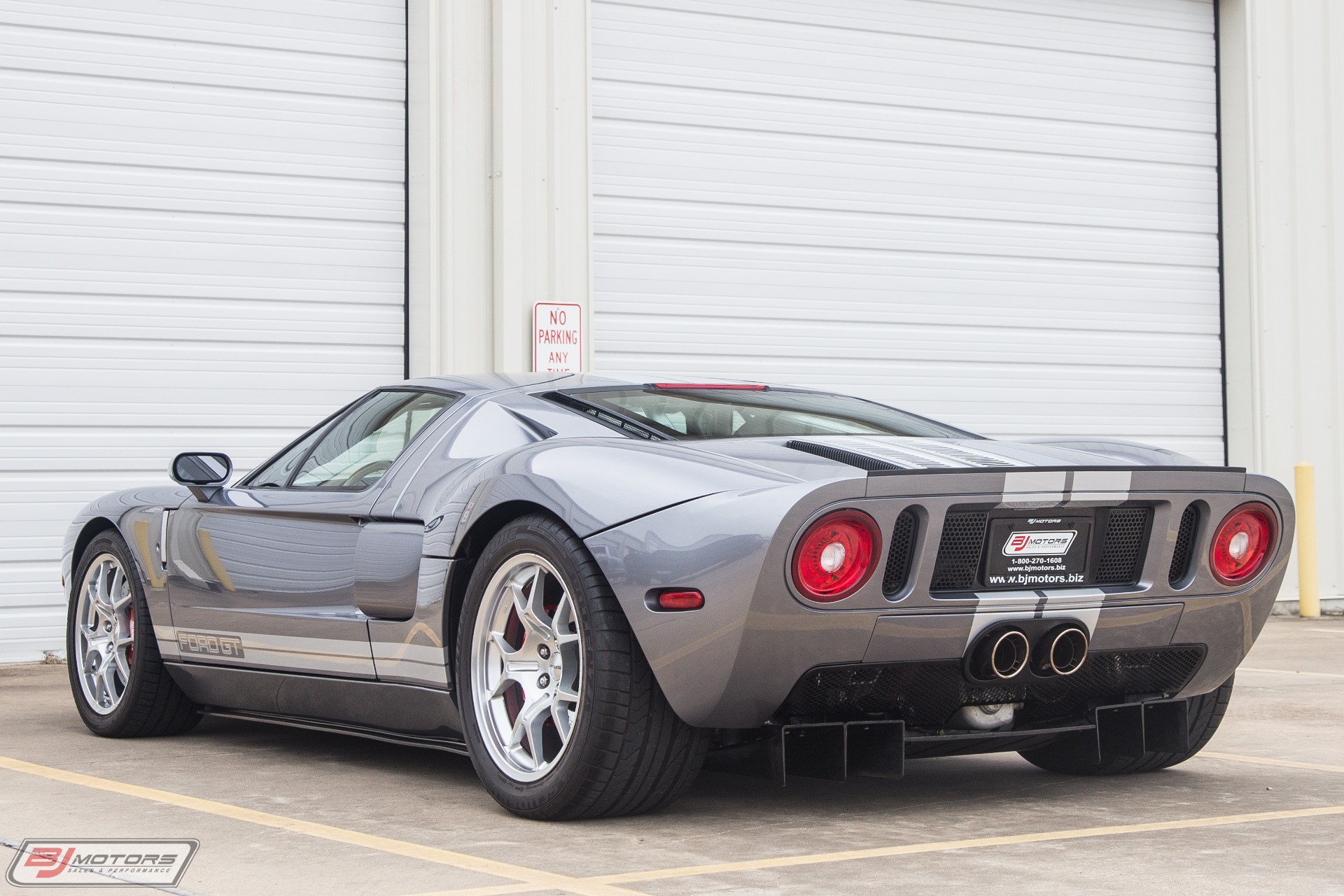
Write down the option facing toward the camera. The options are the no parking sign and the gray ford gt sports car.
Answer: the no parking sign

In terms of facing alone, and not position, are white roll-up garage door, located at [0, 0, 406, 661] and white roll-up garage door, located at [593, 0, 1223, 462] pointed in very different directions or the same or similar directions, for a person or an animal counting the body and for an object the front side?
same or similar directions

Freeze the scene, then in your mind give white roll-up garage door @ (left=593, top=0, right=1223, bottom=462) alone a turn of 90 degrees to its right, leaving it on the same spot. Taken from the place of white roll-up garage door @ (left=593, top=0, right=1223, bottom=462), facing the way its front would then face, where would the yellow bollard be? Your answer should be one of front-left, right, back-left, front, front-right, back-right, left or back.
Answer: back

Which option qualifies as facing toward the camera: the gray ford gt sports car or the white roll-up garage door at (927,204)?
the white roll-up garage door

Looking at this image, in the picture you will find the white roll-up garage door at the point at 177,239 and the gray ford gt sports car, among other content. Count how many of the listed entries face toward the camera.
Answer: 1

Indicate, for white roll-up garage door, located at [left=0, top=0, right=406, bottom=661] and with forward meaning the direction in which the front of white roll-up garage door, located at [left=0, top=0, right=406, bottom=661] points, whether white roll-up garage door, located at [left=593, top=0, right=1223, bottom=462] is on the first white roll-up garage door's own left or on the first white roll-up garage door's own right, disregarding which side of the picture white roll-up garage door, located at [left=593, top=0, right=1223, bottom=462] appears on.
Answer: on the first white roll-up garage door's own left

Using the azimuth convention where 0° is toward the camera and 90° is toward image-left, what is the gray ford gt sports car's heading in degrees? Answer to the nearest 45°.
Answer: approximately 135°

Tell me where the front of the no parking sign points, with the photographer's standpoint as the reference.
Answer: facing the viewer

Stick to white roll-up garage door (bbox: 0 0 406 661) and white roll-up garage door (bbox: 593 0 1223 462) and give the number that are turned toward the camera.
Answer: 2

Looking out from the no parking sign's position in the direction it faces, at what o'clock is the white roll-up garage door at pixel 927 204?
The white roll-up garage door is roughly at 8 o'clock from the no parking sign.

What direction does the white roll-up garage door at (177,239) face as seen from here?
toward the camera

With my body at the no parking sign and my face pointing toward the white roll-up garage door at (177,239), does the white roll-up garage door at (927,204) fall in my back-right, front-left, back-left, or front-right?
back-right

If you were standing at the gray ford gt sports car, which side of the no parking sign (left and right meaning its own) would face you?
front

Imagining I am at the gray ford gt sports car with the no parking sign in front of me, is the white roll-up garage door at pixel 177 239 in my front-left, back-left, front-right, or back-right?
front-left

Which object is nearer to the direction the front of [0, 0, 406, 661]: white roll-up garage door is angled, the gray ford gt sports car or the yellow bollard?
the gray ford gt sports car
